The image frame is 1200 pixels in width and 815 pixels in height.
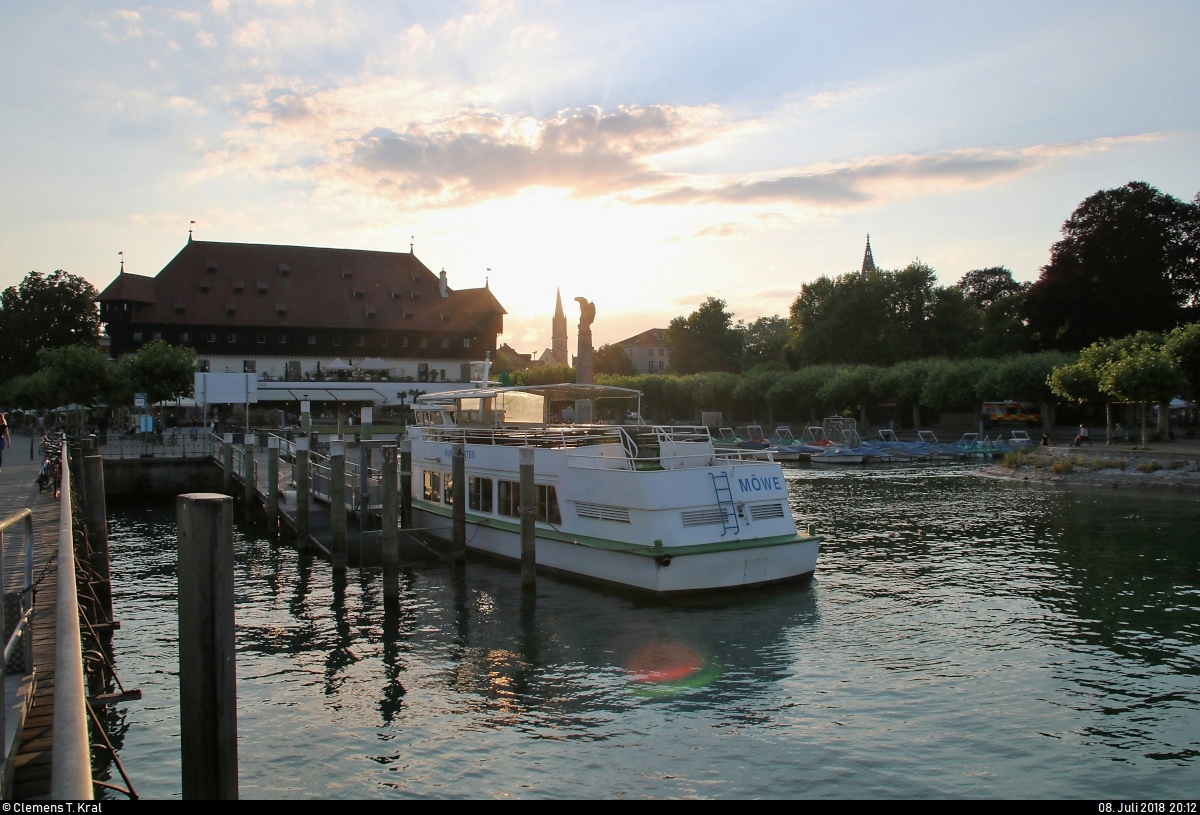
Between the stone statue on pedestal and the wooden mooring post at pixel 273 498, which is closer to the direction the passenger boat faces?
the wooden mooring post
